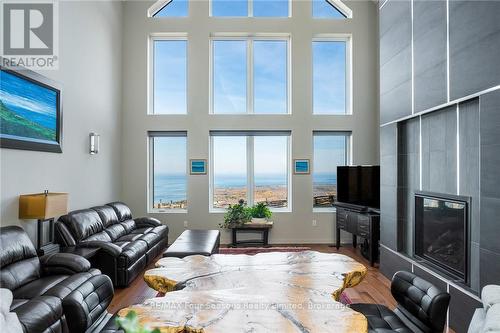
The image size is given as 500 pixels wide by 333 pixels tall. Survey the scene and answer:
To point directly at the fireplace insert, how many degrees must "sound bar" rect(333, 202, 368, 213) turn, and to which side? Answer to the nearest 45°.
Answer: approximately 90° to its left

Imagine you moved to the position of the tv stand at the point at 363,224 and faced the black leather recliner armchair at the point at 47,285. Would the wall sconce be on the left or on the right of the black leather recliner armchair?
right

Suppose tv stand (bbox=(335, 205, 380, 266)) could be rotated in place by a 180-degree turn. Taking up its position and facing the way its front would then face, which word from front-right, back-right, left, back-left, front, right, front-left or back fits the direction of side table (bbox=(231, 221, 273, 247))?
back-left

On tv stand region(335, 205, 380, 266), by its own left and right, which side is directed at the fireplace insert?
left

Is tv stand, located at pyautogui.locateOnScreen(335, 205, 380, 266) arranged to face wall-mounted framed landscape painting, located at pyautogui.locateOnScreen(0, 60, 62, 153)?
yes

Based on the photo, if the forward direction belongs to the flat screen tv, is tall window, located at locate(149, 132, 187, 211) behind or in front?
in front

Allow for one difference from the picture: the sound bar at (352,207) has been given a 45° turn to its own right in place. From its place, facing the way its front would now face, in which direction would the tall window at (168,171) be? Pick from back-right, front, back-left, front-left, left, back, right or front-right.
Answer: front

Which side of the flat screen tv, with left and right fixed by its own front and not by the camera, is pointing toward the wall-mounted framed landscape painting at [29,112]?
front

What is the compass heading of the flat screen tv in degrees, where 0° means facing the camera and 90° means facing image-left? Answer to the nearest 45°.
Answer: approximately 45°

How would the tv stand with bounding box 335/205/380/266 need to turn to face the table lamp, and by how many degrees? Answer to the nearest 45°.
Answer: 0° — it already faces it

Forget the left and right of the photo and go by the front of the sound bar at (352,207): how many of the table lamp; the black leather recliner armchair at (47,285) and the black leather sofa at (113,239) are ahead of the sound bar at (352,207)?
3

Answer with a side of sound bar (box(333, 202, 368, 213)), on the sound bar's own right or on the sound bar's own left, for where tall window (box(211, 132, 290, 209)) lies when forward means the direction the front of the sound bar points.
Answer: on the sound bar's own right

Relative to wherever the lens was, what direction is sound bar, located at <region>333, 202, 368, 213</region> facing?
facing the viewer and to the left of the viewer
